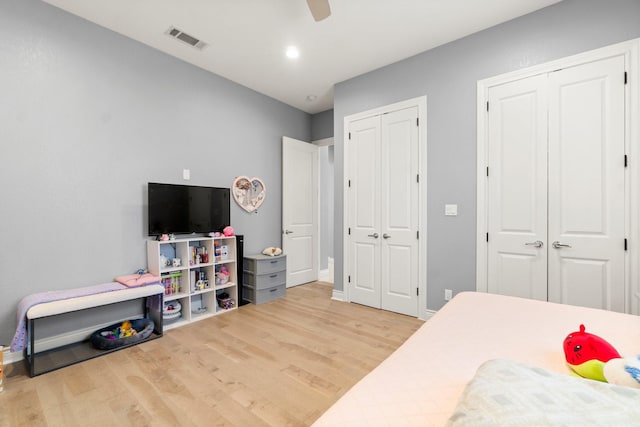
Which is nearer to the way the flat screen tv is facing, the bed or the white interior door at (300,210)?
the bed

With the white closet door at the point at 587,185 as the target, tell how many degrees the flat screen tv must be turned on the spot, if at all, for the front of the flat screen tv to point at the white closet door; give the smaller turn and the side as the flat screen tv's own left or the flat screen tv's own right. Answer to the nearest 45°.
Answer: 0° — it already faces it

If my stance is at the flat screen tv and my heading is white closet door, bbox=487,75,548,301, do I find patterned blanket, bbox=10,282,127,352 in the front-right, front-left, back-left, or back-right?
back-right

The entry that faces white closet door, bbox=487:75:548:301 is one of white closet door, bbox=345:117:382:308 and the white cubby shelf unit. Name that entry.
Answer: the white cubby shelf unit

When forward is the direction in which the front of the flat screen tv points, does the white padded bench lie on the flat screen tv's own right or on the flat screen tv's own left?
on the flat screen tv's own right

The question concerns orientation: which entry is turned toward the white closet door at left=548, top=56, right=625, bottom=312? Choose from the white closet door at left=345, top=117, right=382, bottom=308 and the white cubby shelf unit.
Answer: the white cubby shelf unit

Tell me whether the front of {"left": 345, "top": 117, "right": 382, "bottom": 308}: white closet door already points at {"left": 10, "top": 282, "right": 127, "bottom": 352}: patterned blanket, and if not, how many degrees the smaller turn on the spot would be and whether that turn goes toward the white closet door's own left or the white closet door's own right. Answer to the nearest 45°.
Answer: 0° — it already faces it

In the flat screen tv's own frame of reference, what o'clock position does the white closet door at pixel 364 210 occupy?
The white closet door is roughly at 11 o'clock from the flat screen tv.

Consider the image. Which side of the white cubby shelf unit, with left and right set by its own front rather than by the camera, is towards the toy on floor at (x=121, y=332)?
right

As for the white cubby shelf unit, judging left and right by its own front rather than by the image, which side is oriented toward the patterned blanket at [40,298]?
right

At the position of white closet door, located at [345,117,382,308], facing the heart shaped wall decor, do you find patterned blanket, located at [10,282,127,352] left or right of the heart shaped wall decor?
left

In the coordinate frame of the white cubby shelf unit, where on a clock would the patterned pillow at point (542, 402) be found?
The patterned pillow is roughly at 1 o'clock from the white cubby shelf unit.

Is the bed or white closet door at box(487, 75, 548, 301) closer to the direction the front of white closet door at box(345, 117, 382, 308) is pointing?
the bed
